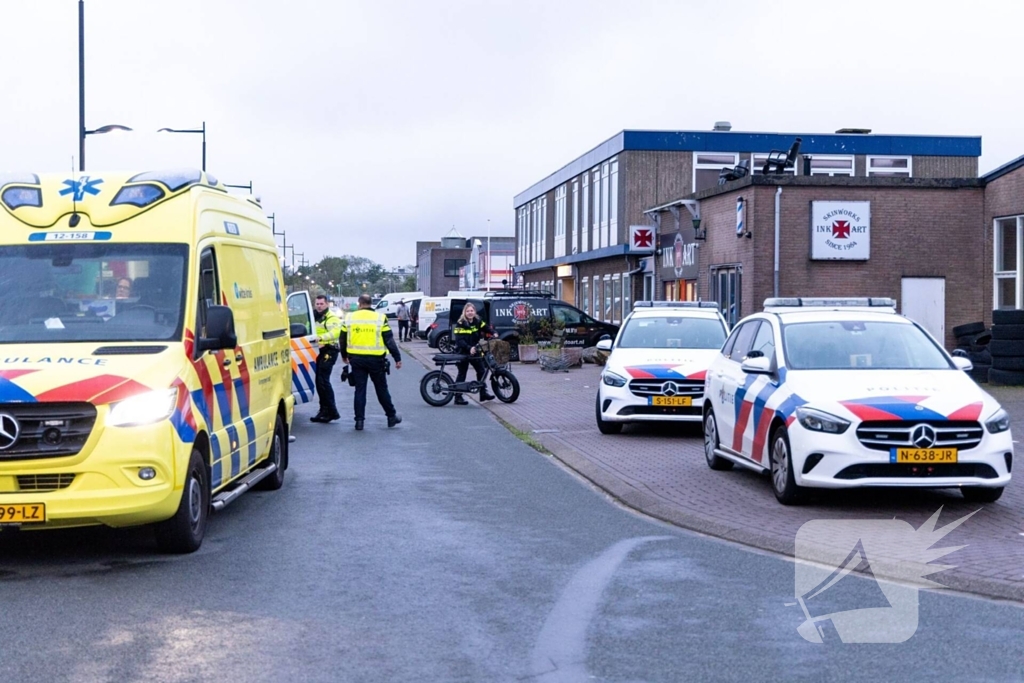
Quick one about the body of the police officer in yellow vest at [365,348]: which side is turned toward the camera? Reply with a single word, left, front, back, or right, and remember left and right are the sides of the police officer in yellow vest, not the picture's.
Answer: back

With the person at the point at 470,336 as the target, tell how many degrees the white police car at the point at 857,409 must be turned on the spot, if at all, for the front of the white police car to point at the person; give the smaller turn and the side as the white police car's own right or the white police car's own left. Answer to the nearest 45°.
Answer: approximately 180°

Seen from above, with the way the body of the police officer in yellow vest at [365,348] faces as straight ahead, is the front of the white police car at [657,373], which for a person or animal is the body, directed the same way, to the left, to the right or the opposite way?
the opposite way

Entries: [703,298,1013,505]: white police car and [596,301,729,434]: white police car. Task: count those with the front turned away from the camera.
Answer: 0

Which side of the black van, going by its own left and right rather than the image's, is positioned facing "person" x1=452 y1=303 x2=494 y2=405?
right

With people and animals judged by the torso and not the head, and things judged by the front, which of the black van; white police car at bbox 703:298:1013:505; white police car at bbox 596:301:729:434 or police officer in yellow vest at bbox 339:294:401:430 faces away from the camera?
the police officer in yellow vest

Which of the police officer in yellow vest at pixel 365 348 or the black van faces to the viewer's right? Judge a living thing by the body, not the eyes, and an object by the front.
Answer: the black van

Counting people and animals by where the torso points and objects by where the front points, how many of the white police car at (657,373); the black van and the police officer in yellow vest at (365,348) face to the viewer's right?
1

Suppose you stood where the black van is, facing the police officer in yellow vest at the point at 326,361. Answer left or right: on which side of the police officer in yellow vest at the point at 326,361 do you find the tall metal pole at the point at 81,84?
right

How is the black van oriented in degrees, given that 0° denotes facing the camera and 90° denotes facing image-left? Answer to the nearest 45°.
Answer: approximately 270°

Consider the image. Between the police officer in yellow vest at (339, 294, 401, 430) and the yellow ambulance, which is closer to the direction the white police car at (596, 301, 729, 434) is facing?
the yellow ambulance

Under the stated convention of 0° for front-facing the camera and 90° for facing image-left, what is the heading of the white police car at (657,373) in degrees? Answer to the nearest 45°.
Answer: approximately 0°
